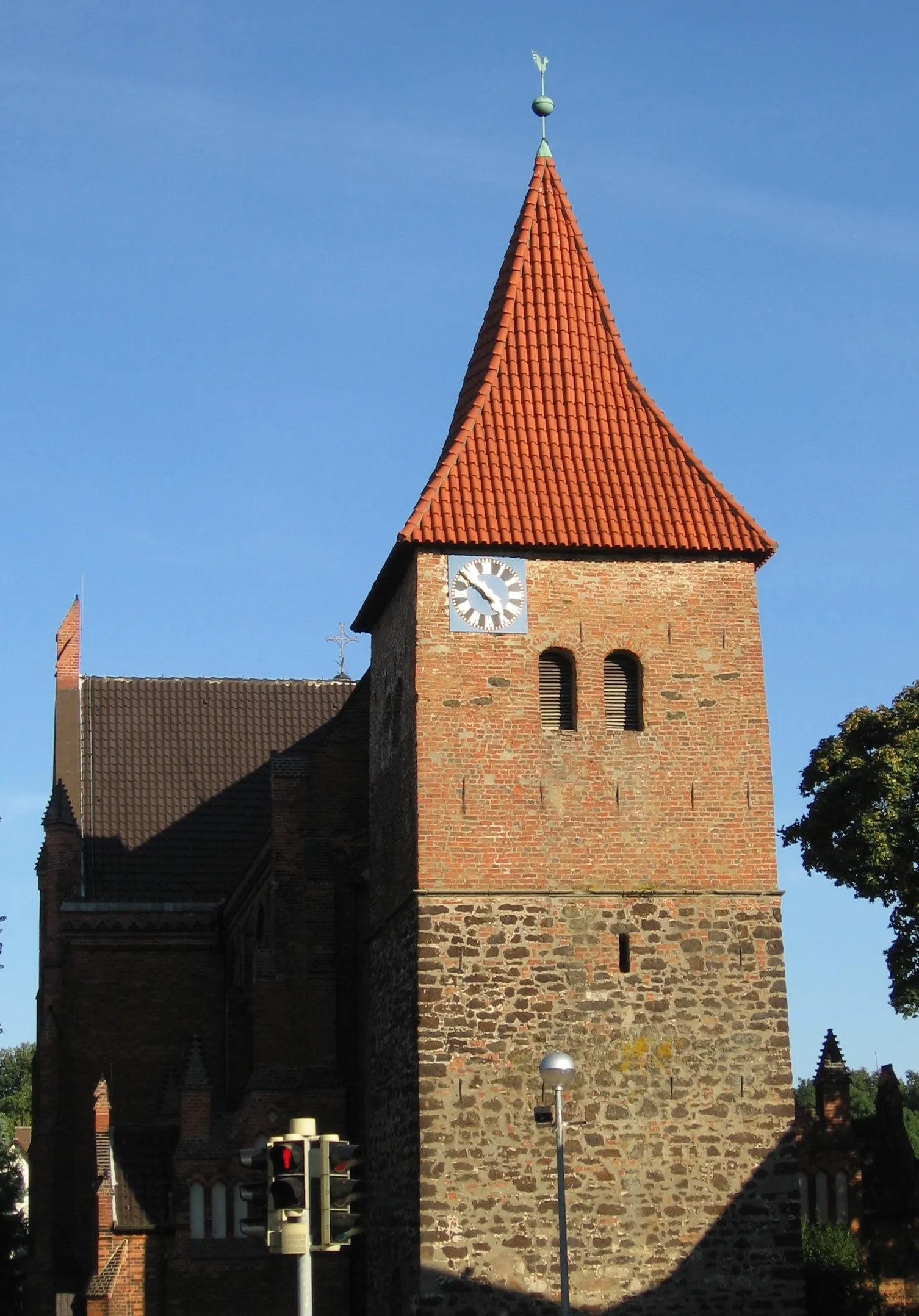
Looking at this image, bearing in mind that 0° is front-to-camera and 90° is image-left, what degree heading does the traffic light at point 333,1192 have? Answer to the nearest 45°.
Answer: approximately 315°

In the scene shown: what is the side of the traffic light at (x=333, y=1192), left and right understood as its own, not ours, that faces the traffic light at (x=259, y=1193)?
back

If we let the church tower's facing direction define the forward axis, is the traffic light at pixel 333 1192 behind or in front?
in front

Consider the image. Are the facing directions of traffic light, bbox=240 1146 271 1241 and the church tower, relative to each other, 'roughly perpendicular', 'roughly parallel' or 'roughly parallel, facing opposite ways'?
roughly perpendicular

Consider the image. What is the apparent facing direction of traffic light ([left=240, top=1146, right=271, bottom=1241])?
to the viewer's left

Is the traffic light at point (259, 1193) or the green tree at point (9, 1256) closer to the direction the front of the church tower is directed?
the traffic light

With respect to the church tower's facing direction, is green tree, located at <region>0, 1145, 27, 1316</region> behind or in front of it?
behind

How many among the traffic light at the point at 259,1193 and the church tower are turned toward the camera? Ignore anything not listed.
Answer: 1

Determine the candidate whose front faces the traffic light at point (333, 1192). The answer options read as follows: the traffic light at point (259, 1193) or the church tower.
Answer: the church tower

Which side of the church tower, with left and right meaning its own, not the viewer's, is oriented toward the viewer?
front

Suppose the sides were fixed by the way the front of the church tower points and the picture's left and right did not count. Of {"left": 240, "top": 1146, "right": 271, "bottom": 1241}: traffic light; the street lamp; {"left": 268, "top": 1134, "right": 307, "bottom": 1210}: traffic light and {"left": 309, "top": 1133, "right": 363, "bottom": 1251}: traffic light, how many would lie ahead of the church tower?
4

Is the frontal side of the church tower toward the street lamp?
yes

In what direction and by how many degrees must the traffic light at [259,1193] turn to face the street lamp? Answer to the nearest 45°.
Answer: approximately 135° to its right

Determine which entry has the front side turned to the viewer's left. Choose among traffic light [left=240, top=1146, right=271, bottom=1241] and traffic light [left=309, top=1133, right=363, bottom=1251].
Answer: traffic light [left=240, top=1146, right=271, bottom=1241]
